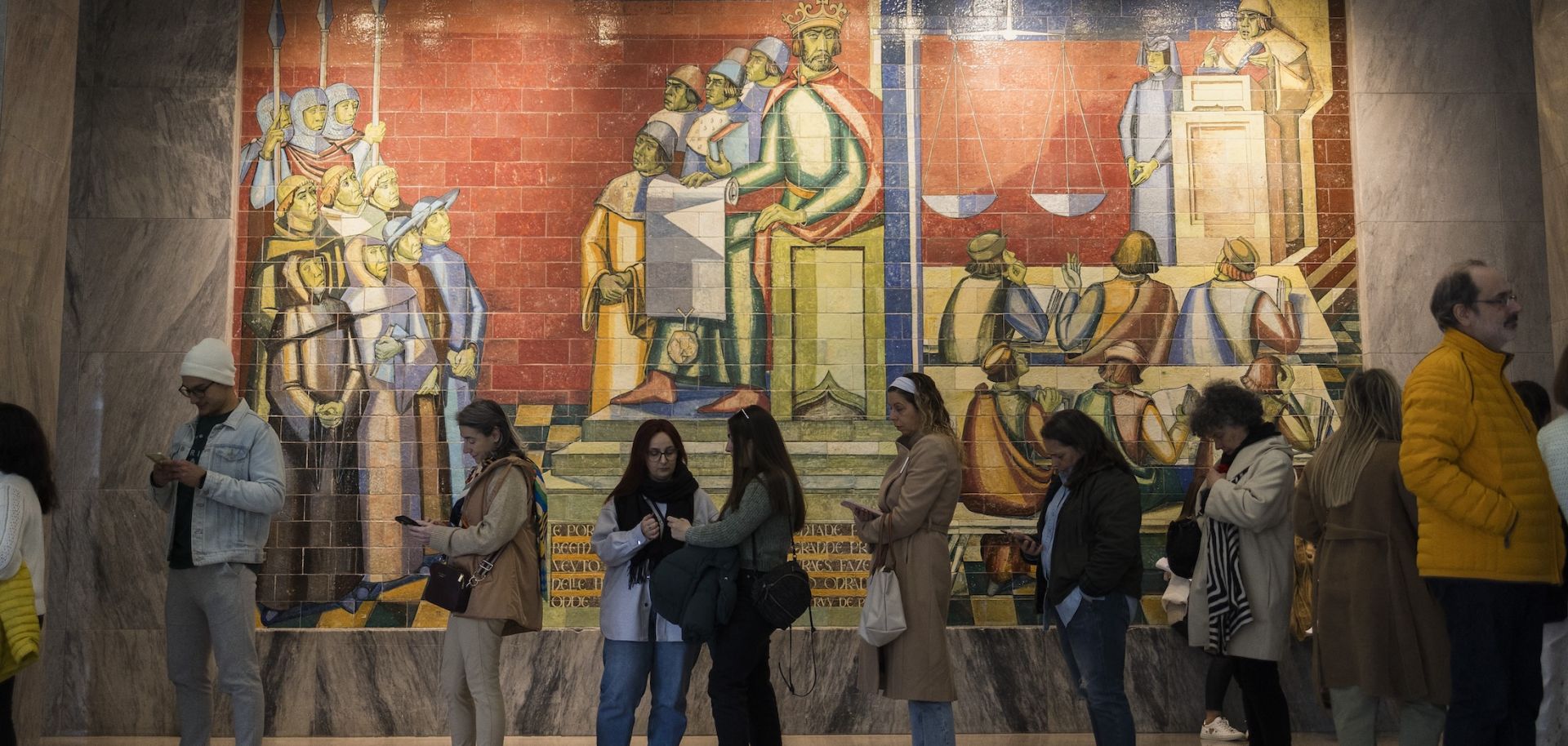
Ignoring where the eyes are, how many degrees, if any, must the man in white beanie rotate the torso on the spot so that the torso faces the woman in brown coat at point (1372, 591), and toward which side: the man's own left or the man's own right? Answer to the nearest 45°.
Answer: approximately 90° to the man's own left

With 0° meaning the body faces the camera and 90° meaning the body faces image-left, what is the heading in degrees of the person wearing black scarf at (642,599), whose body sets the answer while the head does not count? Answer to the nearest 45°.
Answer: approximately 0°

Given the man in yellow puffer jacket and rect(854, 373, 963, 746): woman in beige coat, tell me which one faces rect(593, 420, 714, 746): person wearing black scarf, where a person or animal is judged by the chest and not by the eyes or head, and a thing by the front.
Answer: the woman in beige coat

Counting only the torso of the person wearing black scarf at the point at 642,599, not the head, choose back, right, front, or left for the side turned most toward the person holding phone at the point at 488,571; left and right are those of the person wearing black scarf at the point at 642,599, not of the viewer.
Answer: right

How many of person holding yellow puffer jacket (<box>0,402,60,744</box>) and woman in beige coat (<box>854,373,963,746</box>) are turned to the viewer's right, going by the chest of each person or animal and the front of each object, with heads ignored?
0

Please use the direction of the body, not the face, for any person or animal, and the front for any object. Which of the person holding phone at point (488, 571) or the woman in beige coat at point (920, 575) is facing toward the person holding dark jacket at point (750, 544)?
the woman in beige coat

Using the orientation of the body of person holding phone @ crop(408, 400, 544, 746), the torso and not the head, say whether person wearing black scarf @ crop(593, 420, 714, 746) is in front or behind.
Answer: behind

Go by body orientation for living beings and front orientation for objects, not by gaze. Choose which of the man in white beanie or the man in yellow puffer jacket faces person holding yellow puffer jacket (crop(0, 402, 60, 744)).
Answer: the man in white beanie

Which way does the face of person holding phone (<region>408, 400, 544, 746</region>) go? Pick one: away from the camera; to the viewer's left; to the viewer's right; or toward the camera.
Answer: to the viewer's left

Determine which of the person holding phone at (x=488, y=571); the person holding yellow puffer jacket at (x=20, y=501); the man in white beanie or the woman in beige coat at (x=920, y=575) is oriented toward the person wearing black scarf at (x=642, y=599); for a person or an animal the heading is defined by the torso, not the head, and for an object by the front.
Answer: the woman in beige coat

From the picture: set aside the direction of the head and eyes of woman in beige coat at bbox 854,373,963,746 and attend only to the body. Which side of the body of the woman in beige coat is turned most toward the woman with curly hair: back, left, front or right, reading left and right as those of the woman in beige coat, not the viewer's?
back

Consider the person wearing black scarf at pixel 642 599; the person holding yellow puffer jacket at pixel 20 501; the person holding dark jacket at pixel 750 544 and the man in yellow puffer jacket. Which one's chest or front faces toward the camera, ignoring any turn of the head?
the person wearing black scarf at pixel 642 599

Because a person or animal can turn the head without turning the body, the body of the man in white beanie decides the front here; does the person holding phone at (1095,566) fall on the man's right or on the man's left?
on the man's left
